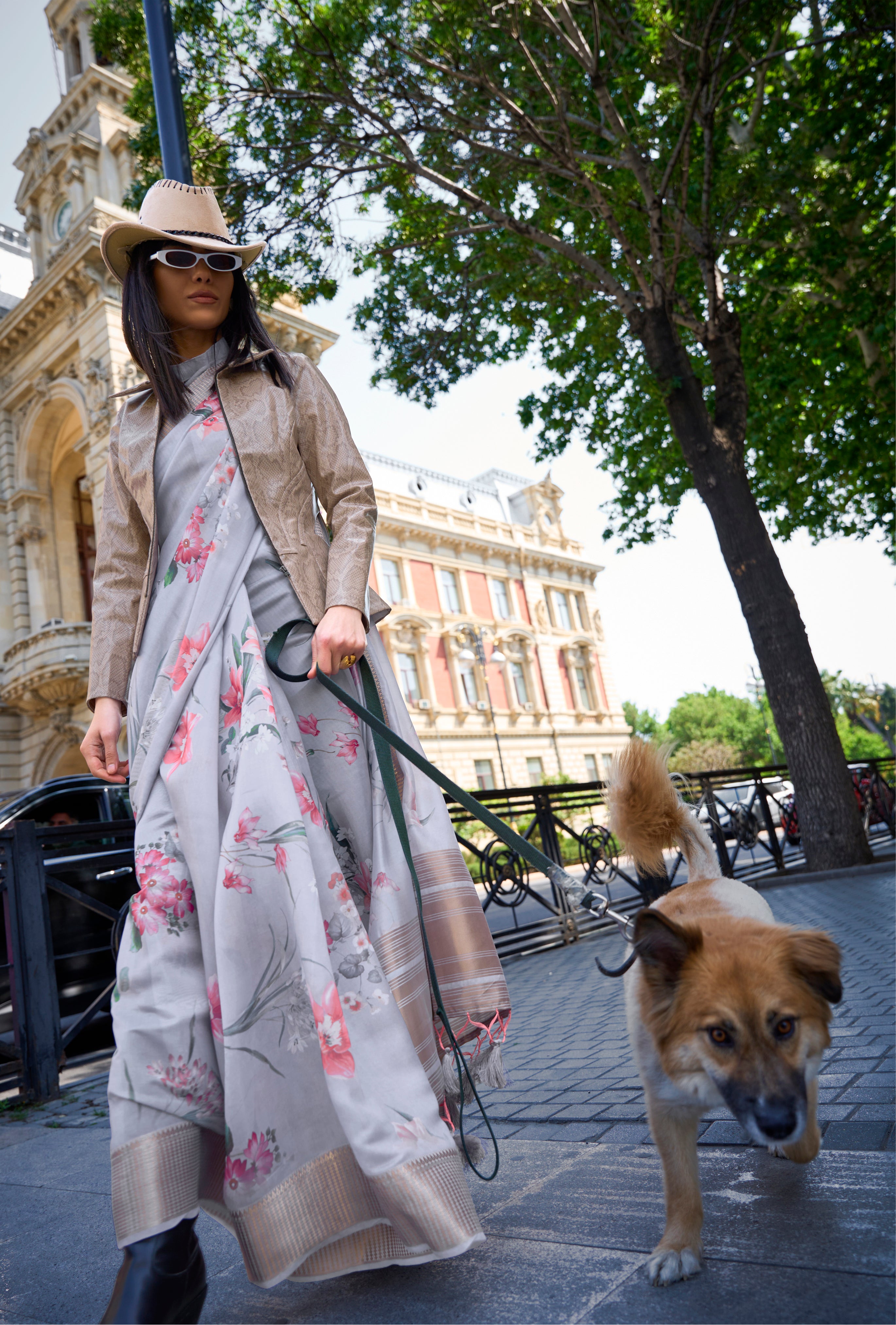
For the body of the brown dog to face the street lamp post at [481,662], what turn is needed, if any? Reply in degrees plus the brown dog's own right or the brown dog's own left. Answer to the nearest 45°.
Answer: approximately 180°

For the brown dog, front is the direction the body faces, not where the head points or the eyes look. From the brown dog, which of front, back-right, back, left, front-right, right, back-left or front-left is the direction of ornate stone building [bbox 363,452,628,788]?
back

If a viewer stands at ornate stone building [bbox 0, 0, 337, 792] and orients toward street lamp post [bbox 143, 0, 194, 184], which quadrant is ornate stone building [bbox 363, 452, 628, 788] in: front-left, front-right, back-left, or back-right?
back-left

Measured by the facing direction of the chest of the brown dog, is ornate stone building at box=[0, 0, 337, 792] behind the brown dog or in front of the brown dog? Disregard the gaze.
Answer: behind

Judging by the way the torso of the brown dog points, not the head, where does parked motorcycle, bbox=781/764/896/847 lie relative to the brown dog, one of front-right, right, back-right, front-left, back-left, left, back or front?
back

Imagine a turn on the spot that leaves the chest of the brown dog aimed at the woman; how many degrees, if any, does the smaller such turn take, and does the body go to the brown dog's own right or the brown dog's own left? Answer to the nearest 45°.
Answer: approximately 90° to the brown dog's own right

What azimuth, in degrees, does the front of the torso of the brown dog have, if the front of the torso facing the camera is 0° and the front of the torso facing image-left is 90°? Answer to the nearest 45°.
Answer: approximately 0°
